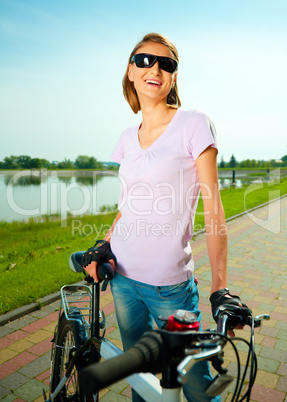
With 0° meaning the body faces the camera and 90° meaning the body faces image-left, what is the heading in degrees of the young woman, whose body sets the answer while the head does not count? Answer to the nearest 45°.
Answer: approximately 45°
